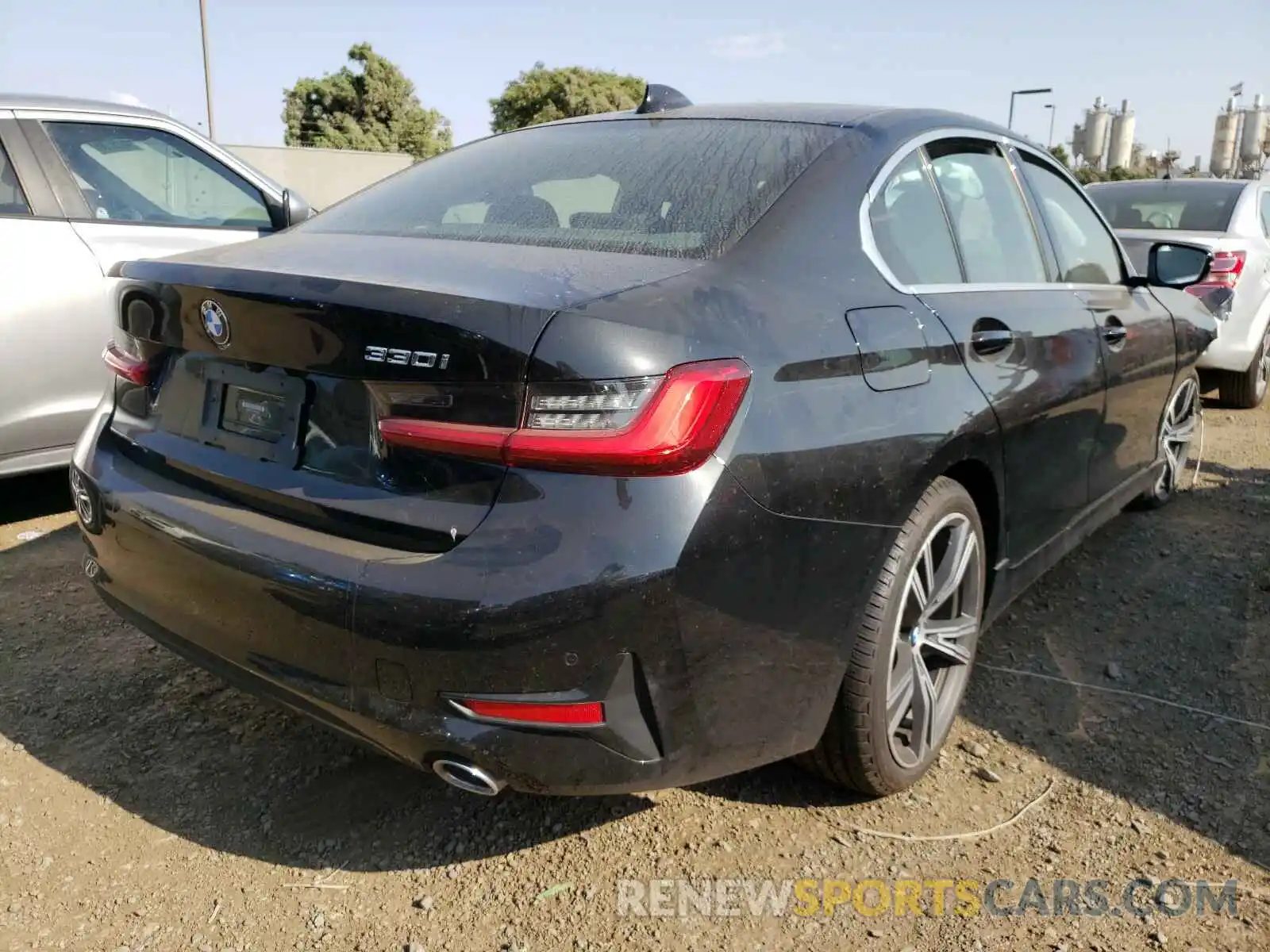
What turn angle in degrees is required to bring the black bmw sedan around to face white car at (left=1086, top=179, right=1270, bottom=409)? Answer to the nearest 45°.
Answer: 0° — it already faces it

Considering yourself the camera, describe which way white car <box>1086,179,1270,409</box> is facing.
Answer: facing away from the viewer and to the right of the viewer

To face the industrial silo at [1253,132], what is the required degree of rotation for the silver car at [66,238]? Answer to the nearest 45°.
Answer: approximately 45° to its left

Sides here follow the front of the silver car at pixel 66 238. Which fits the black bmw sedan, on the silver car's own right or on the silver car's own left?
on the silver car's own right

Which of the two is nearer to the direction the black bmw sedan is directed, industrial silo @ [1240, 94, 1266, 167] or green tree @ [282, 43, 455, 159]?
the industrial silo

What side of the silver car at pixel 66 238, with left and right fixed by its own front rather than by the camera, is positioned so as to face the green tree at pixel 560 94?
left

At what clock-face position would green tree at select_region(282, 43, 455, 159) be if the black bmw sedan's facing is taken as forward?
The green tree is roughly at 10 o'clock from the black bmw sedan.

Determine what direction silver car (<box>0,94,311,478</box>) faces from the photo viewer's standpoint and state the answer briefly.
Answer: facing to the right of the viewer

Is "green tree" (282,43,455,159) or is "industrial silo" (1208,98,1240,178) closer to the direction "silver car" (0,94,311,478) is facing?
the industrial silo
